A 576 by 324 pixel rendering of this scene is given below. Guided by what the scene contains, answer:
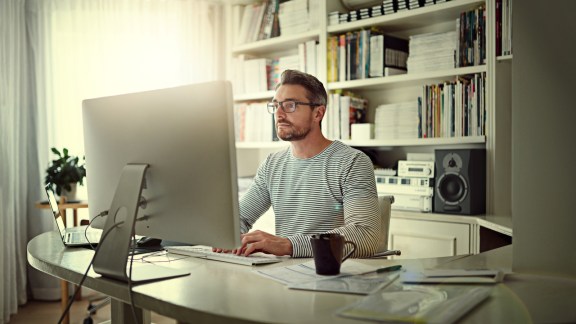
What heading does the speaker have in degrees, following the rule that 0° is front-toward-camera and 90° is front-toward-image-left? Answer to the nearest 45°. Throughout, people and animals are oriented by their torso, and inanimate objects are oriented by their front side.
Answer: approximately 45°

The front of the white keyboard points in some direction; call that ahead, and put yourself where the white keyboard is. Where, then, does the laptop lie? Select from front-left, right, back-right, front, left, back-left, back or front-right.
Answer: left

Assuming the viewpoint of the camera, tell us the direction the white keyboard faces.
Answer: facing away from the viewer and to the right of the viewer

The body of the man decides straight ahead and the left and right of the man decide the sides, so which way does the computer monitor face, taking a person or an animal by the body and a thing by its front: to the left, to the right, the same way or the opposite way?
the opposite way

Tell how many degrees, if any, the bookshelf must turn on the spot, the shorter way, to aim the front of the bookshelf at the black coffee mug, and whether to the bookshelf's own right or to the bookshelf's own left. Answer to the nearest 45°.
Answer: approximately 45° to the bookshelf's own left

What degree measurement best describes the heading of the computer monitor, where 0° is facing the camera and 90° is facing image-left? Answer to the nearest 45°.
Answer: approximately 225°

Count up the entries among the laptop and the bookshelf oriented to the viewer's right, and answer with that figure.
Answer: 1

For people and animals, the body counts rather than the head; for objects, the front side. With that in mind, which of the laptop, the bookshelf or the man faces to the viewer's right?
the laptop

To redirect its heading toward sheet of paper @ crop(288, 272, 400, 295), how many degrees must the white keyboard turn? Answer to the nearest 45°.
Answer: approximately 90° to its right

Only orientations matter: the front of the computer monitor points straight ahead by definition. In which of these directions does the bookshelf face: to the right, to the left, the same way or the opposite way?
the opposite way

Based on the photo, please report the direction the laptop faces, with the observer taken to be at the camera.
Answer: facing to the right of the viewer
